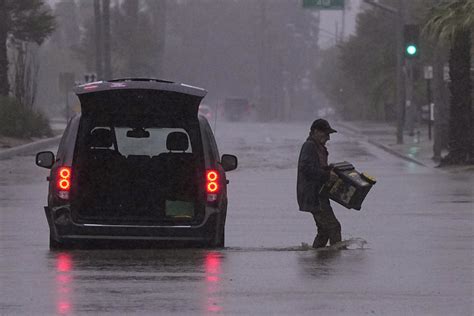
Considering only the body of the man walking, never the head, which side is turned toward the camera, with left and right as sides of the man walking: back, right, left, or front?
right

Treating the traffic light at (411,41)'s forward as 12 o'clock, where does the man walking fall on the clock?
The man walking is roughly at 12 o'clock from the traffic light.

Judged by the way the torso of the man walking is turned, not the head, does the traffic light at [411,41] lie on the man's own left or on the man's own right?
on the man's own left

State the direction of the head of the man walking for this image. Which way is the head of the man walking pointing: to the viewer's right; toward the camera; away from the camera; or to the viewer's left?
to the viewer's right

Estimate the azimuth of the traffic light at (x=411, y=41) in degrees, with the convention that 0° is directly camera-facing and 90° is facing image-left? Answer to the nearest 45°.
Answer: approximately 0°

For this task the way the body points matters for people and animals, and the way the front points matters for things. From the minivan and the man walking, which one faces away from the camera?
the minivan

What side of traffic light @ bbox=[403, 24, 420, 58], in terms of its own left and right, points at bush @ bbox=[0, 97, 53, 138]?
right

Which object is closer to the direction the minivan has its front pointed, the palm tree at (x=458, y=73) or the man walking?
the palm tree

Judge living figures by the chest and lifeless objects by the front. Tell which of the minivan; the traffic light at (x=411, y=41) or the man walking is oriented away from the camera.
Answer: the minivan

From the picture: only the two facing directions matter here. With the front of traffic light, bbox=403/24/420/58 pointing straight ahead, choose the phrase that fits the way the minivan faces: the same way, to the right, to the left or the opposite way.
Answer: the opposite way

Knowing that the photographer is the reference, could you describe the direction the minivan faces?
facing away from the viewer

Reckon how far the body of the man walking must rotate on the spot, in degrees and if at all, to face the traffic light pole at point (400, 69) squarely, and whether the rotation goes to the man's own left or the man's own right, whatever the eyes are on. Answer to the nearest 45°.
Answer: approximately 90° to the man's own left

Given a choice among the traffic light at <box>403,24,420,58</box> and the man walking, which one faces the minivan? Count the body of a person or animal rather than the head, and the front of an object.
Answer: the traffic light
